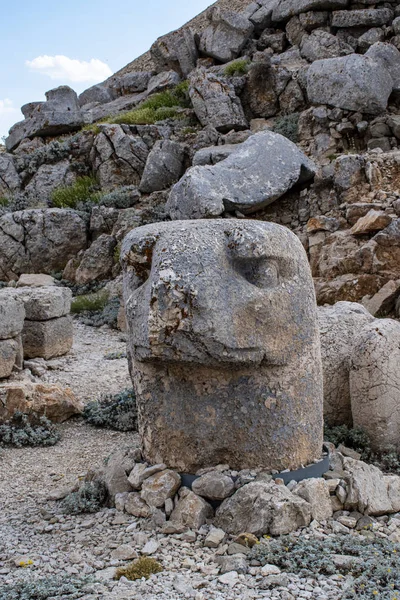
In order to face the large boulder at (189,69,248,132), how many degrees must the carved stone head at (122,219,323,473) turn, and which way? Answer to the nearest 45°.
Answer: approximately 135° to its right

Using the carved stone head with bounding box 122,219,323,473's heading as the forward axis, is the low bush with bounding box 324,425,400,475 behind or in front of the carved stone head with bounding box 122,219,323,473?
behind

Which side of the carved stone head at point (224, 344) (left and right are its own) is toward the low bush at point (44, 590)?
front

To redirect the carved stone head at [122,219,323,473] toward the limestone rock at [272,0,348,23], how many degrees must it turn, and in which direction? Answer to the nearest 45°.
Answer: approximately 135° to its right

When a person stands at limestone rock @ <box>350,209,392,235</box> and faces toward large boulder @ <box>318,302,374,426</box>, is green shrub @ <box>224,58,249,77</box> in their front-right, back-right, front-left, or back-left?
back-right

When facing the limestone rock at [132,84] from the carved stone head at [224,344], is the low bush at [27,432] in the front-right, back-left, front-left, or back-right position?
front-left

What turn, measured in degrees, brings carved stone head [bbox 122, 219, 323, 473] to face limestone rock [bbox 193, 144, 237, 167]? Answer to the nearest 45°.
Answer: approximately 135° to its right

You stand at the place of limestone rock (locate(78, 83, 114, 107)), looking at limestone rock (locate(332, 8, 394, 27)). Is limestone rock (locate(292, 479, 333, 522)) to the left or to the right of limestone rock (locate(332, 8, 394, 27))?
right

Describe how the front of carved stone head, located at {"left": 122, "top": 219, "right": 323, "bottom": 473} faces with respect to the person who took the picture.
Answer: facing the viewer and to the left of the viewer
